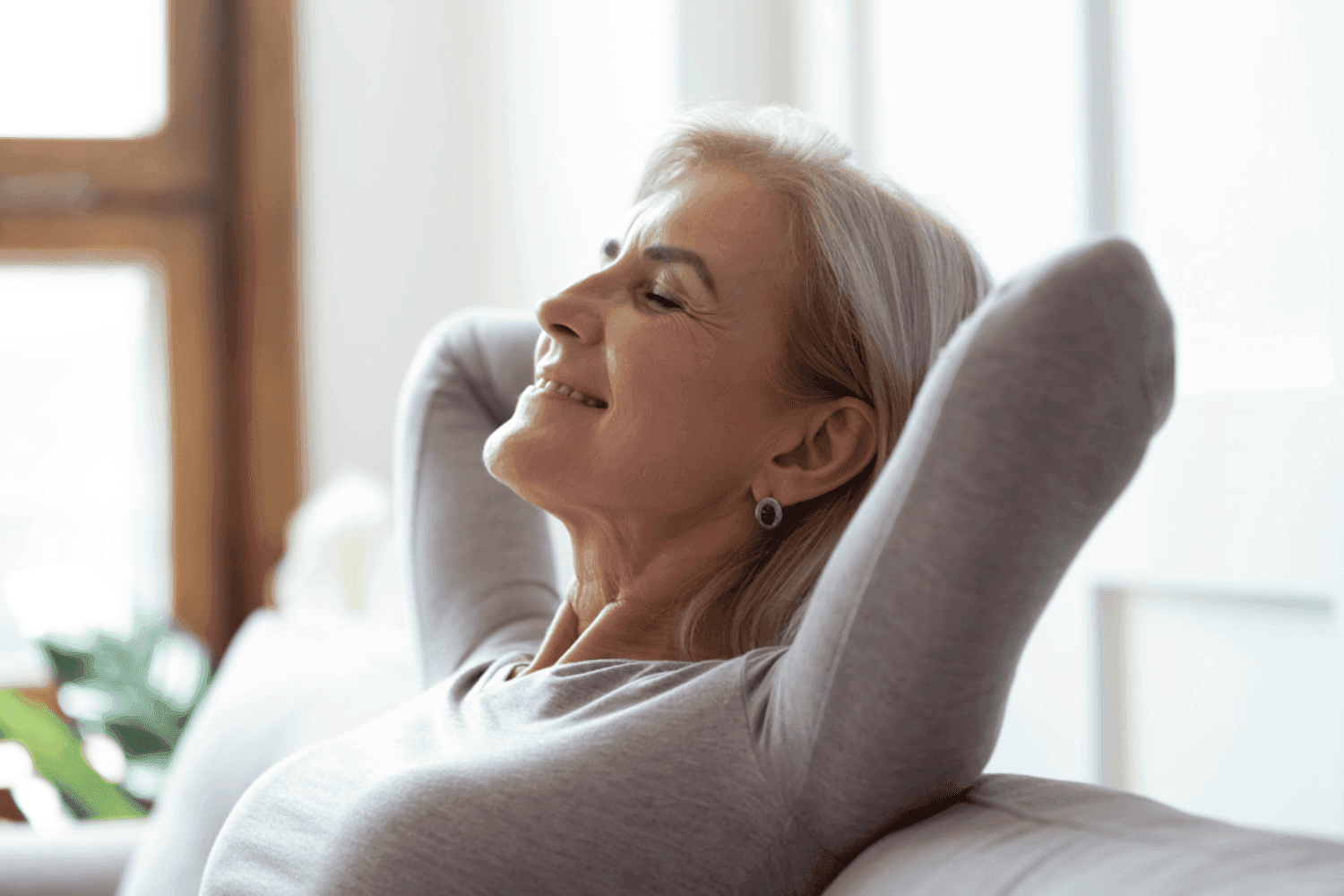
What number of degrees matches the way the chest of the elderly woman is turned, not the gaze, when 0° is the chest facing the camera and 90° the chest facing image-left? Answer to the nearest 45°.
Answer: approximately 45°

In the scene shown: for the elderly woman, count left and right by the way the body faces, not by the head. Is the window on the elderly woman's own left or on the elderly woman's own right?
on the elderly woman's own right
